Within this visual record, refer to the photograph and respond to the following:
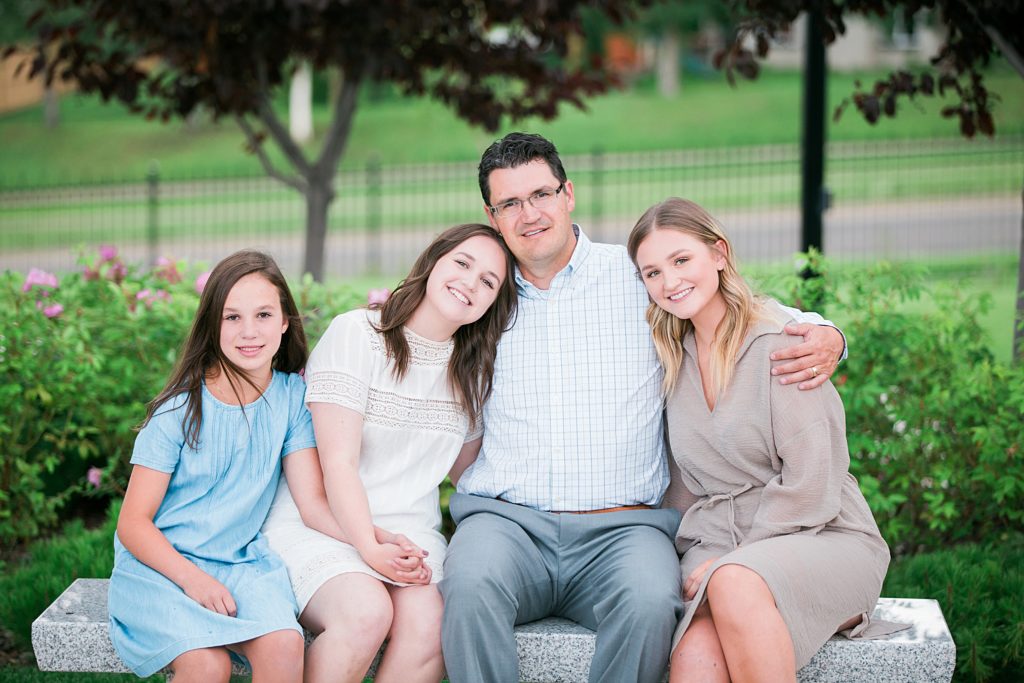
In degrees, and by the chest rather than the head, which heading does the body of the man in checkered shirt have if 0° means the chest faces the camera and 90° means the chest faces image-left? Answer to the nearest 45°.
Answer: approximately 0°

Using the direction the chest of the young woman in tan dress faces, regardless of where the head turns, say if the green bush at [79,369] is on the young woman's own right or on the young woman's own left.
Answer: on the young woman's own right

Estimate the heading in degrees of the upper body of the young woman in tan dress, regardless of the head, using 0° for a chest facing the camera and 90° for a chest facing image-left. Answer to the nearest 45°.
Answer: approximately 45°

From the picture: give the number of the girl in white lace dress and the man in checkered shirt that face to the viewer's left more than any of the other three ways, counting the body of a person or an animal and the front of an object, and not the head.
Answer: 0

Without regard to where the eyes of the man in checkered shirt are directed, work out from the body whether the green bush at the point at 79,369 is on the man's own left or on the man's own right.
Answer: on the man's own right

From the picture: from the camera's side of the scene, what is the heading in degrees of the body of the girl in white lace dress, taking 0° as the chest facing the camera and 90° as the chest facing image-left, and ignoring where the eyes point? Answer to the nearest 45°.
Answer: approximately 315°

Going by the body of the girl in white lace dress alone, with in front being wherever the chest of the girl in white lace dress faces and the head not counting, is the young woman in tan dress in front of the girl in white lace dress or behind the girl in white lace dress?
in front

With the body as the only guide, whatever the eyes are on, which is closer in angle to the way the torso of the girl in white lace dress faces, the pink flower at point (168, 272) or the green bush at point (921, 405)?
the green bush

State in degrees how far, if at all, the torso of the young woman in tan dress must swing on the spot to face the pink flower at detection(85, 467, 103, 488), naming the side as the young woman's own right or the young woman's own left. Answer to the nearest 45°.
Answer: approximately 90° to the young woman's own right

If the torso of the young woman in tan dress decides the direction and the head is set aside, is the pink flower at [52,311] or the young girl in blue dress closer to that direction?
the young girl in blue dress

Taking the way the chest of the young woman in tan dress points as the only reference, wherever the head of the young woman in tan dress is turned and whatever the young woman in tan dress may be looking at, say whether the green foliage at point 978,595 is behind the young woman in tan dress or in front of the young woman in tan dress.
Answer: behind
